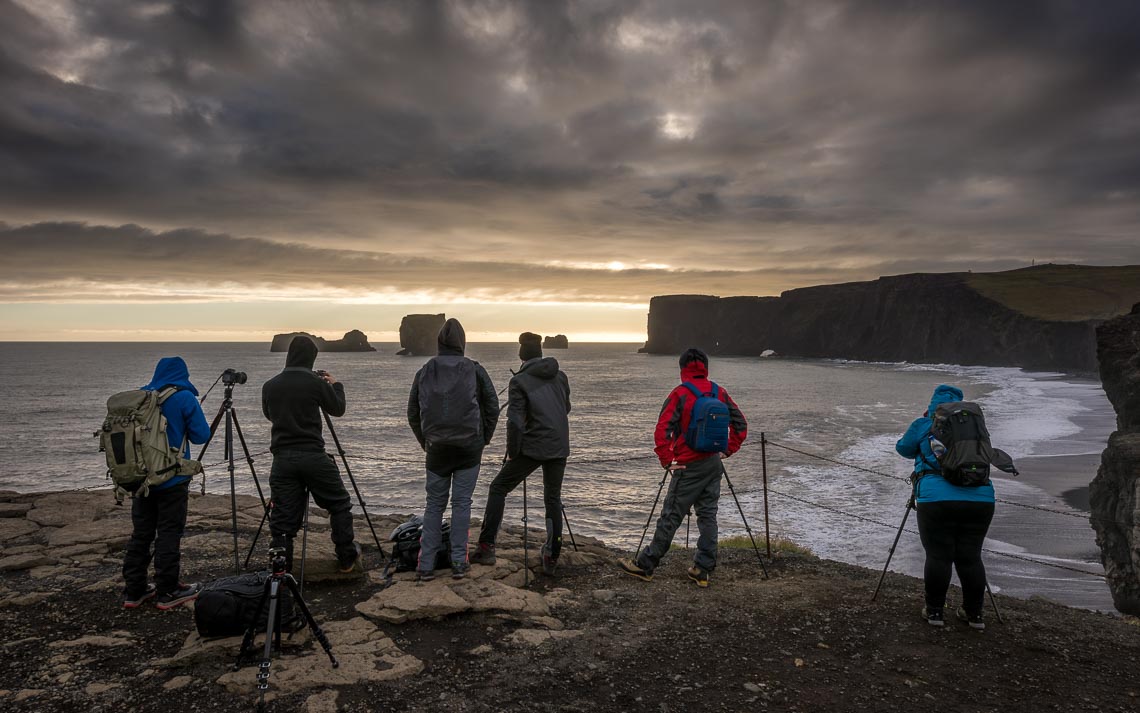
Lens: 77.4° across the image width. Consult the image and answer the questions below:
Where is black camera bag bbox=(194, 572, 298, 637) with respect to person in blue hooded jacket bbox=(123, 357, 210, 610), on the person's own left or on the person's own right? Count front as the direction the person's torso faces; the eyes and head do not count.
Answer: on the person's own right

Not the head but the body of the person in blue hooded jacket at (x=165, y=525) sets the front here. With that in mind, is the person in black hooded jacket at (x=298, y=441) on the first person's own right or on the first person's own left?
on the first person's own right

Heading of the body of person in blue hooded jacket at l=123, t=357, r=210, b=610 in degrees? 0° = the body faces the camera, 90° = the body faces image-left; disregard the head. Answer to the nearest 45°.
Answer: approximately 225°

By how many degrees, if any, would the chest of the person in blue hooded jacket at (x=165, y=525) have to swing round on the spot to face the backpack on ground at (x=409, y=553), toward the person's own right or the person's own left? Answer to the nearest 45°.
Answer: approximately 45° to the person's own right

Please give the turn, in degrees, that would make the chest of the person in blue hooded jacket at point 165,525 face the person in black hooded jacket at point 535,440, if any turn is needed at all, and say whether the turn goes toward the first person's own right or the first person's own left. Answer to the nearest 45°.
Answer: approximately 45° to the first person's own right

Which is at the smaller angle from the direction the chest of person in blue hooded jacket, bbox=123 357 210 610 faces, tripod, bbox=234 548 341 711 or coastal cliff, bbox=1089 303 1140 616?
the coastal cliff

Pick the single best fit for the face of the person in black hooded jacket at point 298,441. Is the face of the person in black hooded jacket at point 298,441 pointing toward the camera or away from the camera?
away from the camera

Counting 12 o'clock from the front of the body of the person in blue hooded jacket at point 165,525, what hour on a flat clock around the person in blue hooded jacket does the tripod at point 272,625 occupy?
The tripod is roughly at 4 o'clock from the person in blue hooded jacket.

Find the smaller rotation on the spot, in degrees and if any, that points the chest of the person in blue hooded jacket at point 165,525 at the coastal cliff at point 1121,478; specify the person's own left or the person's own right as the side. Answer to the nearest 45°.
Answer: approximately 45° to the person's own right

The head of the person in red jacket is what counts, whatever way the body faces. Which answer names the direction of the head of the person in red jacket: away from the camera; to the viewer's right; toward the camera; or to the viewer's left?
away from the camera

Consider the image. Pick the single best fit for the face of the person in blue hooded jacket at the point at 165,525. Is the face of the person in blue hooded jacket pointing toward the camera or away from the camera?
away from the camera

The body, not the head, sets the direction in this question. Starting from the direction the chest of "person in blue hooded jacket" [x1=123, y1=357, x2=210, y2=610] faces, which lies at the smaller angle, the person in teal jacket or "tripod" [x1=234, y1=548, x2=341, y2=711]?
the person in teal jacket

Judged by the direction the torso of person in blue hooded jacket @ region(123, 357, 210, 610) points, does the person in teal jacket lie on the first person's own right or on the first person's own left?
on the first person's own right
